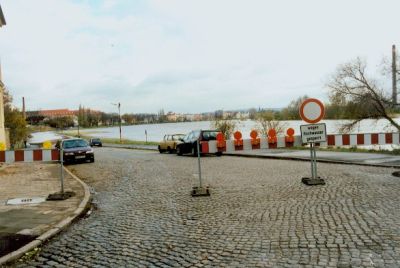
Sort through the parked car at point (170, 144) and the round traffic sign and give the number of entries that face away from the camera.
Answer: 0

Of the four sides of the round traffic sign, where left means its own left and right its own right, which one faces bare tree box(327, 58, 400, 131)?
back

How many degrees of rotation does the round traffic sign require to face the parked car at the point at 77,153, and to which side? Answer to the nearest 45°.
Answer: approximately 135° to its right

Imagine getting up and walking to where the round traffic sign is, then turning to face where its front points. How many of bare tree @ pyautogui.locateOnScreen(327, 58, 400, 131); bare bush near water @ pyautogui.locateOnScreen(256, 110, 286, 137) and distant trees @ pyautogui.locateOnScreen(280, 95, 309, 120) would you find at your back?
3

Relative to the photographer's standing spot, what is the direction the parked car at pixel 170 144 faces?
facing the viewer and to the left of the viewer

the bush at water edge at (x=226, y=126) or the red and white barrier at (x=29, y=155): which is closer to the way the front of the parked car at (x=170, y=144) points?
the red and white barrier

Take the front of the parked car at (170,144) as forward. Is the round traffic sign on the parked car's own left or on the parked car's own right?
on the parked car's own left

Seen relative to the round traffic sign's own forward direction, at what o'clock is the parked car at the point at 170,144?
The parked car is roughly at 5 o'clock from the round traffic sign.

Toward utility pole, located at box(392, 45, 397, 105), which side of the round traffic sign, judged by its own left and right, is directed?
back
